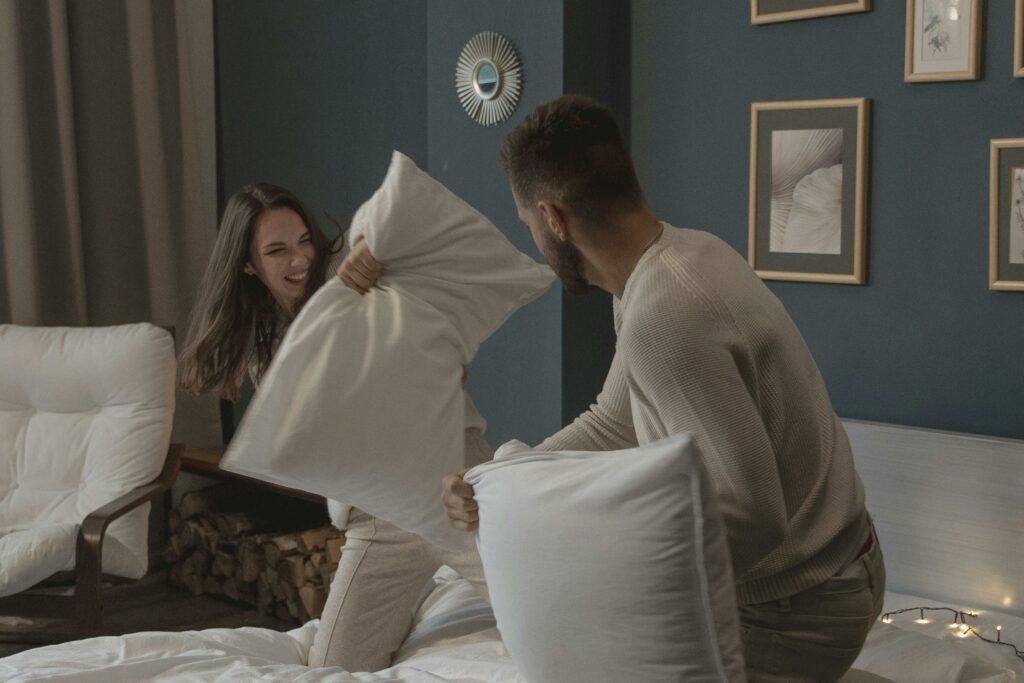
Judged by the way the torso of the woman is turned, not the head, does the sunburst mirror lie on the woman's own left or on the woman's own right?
on the woman's own left

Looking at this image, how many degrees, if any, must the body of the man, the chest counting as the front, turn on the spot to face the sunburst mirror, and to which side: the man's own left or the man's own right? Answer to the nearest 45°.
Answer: approximately 45° to the man's own right

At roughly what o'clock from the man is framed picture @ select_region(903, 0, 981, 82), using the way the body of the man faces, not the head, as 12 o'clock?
The framed picture is roughly at 4 o'clock from the man.

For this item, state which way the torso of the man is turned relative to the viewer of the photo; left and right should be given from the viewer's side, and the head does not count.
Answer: facing away from the viewer and to the left of the viewer

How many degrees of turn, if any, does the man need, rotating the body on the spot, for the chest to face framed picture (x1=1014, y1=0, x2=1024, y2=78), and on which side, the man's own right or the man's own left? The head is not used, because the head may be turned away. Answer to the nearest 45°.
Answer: approximately 90° to the man's own right

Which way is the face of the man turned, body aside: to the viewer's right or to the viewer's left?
to the viewer's left

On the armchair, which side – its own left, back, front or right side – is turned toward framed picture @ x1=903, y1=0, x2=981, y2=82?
left

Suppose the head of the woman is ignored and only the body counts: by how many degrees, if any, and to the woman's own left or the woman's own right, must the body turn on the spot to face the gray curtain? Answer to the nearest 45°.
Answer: approximately 135° to the woman's own left

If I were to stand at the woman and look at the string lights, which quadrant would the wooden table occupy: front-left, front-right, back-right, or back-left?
back-left

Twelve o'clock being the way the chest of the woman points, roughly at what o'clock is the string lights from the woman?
The string lights is roughly at 11 o'clock from the woman.

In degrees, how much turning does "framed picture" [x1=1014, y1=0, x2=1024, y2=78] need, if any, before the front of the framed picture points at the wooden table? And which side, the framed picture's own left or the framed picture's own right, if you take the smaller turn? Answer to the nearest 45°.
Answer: approximately 90° to the framed picture's own right

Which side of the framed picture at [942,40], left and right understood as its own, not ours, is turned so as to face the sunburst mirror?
right

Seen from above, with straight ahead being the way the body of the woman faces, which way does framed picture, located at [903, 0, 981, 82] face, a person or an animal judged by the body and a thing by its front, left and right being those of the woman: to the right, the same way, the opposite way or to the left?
to the right
